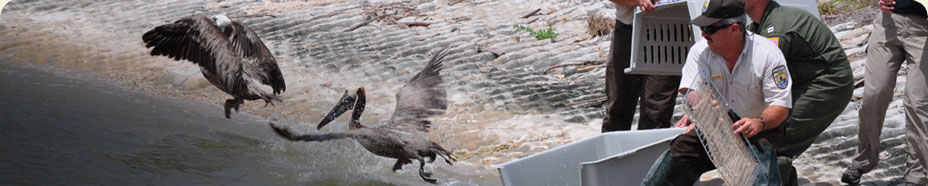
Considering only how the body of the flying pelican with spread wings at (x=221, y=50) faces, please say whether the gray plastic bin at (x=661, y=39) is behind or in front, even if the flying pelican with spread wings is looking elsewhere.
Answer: behind

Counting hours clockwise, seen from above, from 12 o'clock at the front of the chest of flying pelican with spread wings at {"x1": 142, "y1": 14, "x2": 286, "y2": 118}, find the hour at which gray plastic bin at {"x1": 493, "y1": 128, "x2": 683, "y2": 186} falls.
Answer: The gray plastic bin is roughly at 6 o'clock from the flying pelican with spread wings.

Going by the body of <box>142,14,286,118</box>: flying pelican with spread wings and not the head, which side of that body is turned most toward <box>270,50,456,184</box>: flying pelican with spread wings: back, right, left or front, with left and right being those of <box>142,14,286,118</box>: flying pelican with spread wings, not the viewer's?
back

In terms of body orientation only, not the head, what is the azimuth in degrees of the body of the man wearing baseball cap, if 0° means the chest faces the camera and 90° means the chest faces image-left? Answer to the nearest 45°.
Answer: approximately 45°

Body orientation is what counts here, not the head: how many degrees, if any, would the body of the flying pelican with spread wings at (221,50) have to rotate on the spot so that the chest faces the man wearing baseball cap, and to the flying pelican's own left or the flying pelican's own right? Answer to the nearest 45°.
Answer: approximately 180°

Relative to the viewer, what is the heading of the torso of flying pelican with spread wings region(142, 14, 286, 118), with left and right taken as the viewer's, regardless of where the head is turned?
facing away from the viewer and to the left of the viewer
